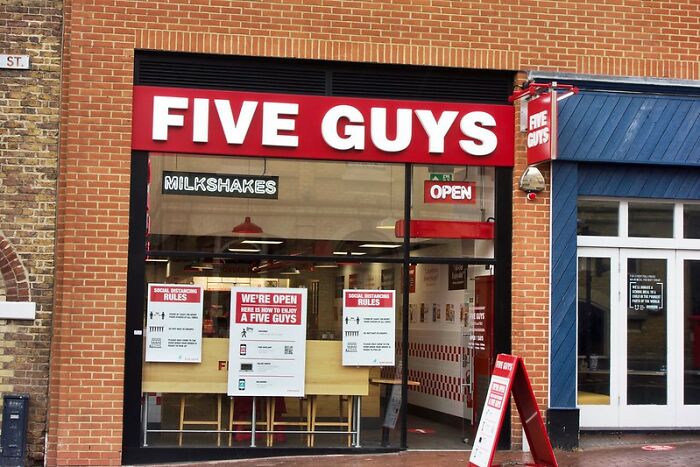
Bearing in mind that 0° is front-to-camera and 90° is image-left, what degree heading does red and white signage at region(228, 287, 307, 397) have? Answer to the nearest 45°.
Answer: approximately 0°

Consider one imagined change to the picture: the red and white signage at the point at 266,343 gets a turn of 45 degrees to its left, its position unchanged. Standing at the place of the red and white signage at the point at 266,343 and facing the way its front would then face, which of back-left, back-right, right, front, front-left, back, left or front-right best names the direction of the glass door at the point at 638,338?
front-left

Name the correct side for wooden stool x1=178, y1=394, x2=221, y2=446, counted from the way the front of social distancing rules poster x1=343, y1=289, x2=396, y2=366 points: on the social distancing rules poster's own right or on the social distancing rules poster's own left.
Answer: on the social distancing rules poster's own right

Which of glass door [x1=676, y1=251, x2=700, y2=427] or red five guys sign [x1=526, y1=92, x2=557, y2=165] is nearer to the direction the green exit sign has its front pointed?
the red five guys sign

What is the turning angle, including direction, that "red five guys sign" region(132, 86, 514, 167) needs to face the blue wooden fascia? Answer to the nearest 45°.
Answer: approximately 90° to its left

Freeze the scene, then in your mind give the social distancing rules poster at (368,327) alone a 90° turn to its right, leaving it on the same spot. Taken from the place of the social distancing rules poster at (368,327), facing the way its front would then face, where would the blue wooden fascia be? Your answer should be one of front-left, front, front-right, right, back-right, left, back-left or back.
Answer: back

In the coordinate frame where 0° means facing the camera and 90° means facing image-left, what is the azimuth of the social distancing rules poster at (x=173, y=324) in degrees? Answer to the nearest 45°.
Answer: approximately 0°
